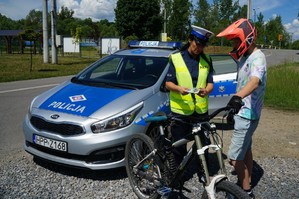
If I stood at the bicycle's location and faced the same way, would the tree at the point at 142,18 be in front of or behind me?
behind

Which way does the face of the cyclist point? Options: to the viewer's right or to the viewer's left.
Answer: to the viewer's left

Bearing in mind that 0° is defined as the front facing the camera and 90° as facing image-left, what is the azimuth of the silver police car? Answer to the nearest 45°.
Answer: approximately 45°

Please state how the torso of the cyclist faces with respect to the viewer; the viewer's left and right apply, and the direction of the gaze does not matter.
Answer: facing to the left of the viewer

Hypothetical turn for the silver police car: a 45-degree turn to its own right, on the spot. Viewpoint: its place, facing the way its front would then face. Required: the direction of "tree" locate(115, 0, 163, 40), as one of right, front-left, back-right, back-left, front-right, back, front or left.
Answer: right

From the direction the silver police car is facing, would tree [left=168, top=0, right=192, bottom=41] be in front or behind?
behind

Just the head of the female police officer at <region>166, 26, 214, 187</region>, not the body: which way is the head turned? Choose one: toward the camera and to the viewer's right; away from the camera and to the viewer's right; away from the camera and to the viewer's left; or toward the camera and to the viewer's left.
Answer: toward the camera and to the viewer's right
